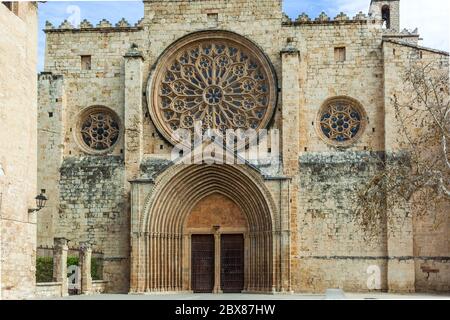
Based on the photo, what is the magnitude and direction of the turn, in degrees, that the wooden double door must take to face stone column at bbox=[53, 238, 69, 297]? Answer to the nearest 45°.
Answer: approximately 45° to its right

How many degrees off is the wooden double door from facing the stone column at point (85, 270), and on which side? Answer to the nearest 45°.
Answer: approximately 45° to its right

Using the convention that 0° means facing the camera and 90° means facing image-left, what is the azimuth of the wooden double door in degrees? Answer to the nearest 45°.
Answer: approximately 0°

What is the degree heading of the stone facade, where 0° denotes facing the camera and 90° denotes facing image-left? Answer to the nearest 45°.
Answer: approximately 0°
